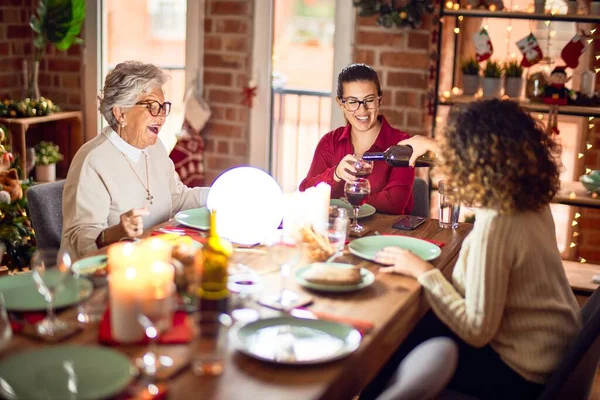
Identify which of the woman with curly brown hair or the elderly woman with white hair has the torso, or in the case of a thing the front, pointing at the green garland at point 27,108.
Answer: the woman with curly brown hair

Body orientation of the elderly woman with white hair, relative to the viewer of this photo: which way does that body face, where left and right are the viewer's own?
facing the viewer and to the right of the viewer

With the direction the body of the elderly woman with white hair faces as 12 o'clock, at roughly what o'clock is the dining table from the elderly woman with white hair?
The dining table is roughly at 1 o'clock from the elderly woman with white hair.

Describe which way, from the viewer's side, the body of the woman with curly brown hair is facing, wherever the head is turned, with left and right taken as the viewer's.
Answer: facing away from the viewer and to the left of the viewer

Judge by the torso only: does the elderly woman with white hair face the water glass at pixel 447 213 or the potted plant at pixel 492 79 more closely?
the water glass

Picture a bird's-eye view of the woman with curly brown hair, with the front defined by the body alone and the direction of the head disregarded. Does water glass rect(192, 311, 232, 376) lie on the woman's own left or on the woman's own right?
on the woman's own left

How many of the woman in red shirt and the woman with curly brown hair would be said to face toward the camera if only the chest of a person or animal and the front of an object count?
1

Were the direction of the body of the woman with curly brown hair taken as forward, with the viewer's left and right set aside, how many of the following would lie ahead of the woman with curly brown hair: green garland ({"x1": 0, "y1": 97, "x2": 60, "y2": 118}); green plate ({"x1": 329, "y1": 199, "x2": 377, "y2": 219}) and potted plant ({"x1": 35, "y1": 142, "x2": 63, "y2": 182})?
3

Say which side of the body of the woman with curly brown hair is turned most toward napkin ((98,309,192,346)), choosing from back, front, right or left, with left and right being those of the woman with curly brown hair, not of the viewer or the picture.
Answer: left

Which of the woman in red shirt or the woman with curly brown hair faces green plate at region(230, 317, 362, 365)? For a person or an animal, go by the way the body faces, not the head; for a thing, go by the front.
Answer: the woman in red shirt

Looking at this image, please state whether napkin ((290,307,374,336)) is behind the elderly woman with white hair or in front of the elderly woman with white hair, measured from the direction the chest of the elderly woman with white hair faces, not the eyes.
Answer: in front

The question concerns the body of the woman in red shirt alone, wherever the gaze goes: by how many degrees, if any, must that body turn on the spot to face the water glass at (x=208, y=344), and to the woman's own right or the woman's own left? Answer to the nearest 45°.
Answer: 0° — they already face it

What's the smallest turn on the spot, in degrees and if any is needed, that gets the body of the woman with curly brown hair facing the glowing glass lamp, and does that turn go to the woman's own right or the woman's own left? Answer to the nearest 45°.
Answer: approximately 45° to the woman's own left

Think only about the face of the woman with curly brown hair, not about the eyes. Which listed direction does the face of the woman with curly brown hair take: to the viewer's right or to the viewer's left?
to the viewer's left
